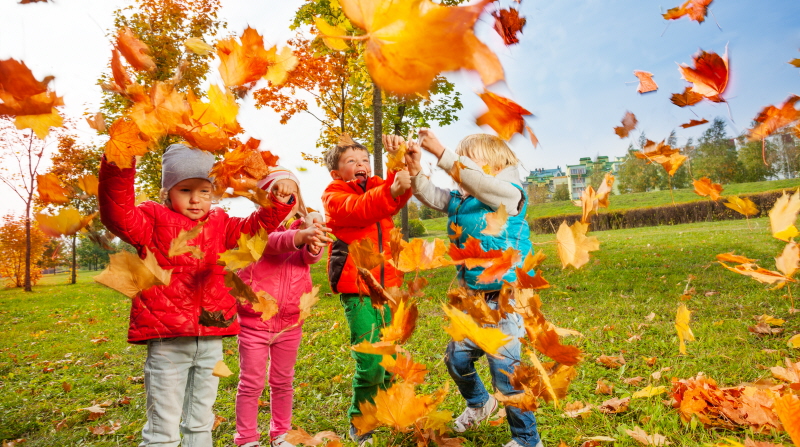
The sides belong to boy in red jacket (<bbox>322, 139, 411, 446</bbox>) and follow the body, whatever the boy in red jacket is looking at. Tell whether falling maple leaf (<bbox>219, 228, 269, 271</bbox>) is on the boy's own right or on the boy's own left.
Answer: on the boy's own right

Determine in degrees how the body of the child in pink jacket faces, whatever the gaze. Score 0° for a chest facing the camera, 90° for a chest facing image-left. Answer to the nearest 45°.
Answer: approximately 315°

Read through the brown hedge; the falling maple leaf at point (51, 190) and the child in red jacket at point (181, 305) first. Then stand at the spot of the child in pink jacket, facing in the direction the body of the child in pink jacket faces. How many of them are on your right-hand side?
2

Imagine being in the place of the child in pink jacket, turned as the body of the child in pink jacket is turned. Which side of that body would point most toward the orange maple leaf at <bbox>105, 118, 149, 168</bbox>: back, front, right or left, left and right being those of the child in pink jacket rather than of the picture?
right

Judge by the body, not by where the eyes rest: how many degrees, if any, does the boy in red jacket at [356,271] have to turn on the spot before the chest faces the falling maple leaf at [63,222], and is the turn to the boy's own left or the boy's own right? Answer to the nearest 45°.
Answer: approximately 90° to the boy's own right

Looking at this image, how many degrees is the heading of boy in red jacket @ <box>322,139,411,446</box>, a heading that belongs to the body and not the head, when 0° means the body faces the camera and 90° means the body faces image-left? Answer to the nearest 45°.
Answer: approximately 315°
